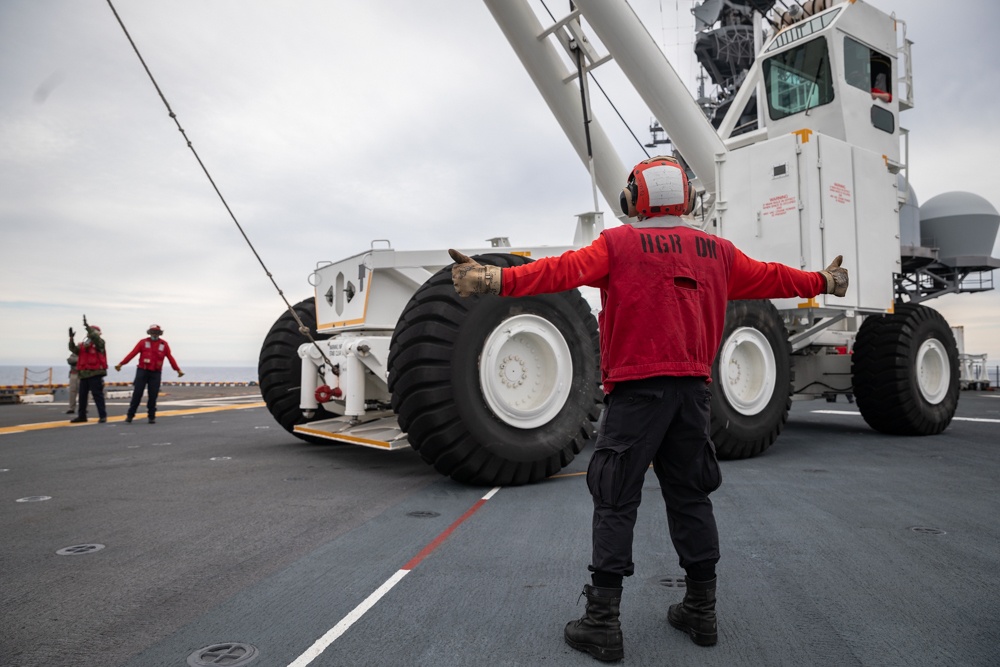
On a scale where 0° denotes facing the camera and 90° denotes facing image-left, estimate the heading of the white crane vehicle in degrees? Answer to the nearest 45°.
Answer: approximately 45°

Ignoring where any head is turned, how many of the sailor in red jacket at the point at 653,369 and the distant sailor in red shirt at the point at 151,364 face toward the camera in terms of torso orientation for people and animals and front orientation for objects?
1

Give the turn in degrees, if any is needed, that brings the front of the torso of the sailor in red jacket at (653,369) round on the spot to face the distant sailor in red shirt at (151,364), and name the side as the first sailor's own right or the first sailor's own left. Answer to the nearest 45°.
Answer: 0° — they already face them

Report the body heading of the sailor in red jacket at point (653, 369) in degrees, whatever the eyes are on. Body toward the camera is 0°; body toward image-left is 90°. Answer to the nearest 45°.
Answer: approximately 135°

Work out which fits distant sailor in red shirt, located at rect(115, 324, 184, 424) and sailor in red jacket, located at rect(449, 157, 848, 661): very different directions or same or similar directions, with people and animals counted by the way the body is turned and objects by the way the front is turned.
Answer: very different directions

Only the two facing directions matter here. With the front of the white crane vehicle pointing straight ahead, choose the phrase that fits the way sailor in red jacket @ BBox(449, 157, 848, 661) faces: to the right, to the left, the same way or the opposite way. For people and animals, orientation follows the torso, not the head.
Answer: to the right

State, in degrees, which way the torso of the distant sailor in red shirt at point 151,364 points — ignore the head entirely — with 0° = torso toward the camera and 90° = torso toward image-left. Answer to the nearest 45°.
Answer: approximately 0°

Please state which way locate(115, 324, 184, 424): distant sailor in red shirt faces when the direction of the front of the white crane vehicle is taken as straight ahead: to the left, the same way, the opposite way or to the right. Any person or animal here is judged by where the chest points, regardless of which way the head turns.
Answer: to the left

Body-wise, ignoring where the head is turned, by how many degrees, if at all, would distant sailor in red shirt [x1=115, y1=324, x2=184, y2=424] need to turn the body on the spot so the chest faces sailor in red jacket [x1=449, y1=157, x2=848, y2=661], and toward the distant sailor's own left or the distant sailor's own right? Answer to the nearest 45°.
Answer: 0° — they already face them
